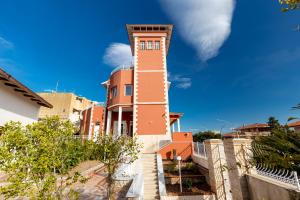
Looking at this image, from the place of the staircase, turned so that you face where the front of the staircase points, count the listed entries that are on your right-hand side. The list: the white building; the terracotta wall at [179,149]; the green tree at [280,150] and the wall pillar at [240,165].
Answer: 1

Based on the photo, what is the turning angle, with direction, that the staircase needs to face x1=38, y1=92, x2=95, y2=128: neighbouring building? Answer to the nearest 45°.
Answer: approximately 135° to its right

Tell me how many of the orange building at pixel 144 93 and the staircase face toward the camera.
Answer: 2

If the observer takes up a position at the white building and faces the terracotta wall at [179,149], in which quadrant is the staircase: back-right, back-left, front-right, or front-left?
front-right

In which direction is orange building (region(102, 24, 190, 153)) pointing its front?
toward the camera

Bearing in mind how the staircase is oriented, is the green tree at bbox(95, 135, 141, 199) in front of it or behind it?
in front

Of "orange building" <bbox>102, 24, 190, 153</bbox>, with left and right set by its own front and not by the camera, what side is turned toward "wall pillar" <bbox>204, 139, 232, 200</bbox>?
front

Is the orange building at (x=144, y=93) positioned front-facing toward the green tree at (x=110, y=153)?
yes

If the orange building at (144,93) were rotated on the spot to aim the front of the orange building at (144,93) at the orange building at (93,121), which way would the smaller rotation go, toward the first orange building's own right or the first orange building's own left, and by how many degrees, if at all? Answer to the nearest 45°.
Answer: approximately 135° to the first orange building's own right

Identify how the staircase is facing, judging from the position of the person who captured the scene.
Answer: facing the viewer
